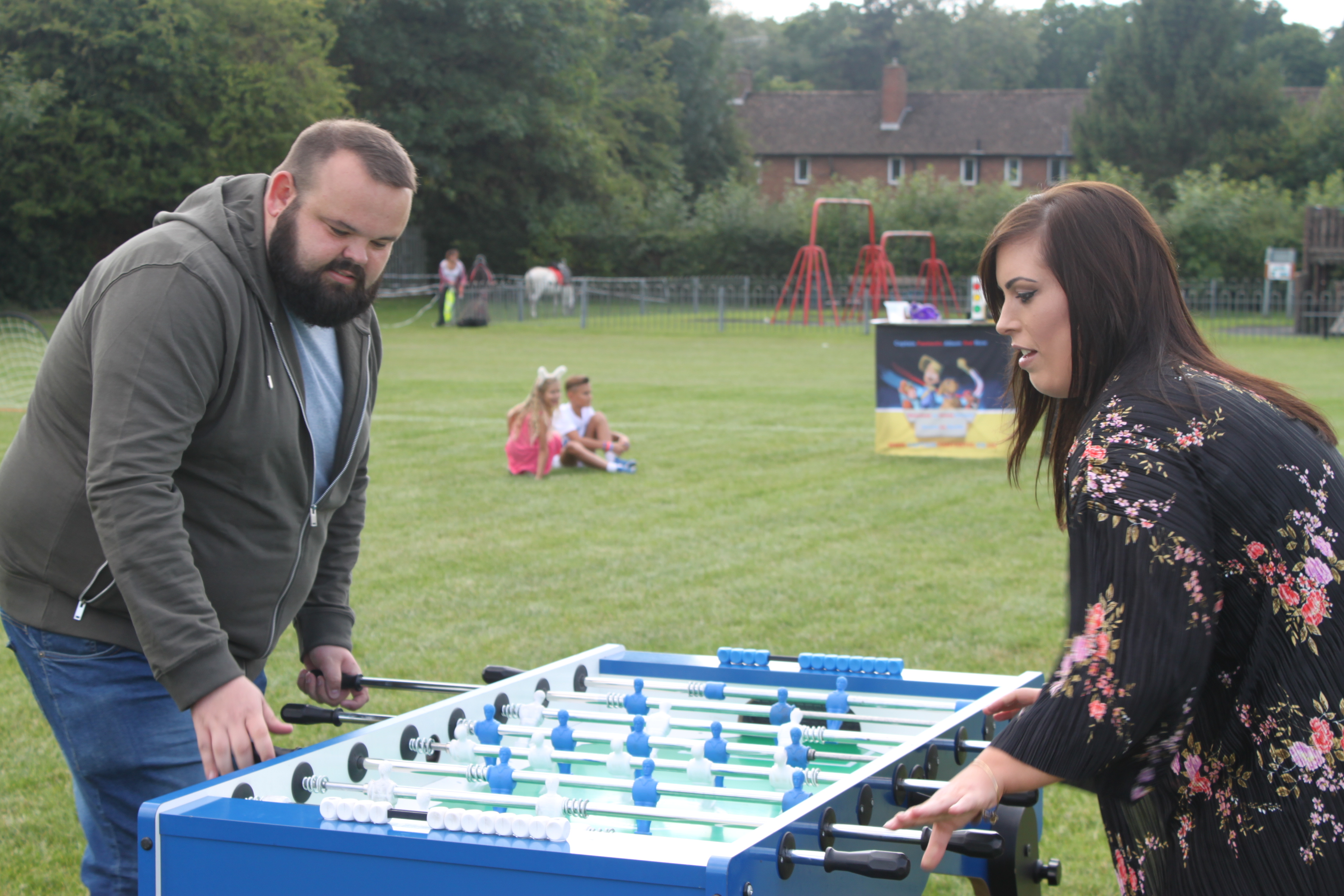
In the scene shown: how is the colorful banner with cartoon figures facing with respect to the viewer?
toward the camera

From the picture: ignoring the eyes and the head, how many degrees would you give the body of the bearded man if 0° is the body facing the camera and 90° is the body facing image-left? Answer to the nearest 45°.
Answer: approximately 315°

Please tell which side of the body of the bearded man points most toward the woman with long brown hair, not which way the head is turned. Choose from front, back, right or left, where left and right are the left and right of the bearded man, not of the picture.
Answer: front

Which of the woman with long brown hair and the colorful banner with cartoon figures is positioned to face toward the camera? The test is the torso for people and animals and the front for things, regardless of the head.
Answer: the colorful banner with cartoon figures

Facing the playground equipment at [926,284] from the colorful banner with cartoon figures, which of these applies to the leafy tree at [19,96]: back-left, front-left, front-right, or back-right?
front-left

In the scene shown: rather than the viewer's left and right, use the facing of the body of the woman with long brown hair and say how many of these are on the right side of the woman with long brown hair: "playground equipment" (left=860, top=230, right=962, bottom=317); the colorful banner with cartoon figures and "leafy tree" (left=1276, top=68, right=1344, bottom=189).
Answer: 3

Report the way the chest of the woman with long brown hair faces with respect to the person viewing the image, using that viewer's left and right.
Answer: facing to the left of the viewer

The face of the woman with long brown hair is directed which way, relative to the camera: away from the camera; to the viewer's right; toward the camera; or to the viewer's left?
to the viewer's left

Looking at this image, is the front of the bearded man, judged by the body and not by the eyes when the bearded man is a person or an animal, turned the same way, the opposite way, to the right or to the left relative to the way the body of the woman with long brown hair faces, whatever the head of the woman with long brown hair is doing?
the opposite way

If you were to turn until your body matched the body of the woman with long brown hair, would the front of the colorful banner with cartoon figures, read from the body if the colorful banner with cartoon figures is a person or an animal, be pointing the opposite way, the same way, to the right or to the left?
to the left

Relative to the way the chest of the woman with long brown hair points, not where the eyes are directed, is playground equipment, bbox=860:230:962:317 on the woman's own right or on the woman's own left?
on the woman's own right

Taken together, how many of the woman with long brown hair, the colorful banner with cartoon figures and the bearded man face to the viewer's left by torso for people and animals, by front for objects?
1
